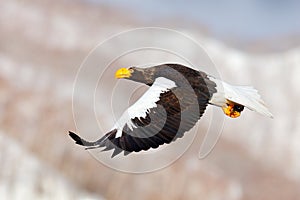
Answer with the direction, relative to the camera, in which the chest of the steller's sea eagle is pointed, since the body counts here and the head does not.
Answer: to the viewer's left
